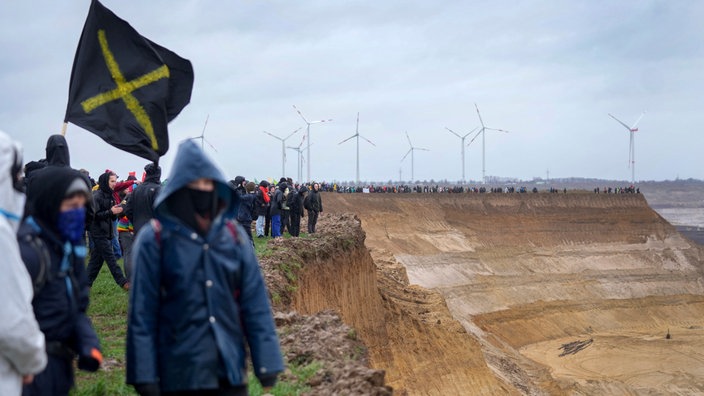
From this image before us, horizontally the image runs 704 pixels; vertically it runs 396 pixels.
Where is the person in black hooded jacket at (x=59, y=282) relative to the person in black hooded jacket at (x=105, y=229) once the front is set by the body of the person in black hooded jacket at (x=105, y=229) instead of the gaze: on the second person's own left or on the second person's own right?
on the second person's own right

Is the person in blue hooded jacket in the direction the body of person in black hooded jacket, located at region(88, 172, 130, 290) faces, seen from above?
no

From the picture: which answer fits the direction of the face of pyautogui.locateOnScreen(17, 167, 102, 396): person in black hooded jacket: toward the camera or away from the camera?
toward the camera

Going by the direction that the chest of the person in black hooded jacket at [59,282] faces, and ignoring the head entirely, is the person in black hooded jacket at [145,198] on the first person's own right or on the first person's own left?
on the first person's own left

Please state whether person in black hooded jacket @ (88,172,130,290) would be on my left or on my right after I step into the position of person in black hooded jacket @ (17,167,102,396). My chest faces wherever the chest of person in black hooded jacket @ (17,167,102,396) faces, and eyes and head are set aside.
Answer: on my left

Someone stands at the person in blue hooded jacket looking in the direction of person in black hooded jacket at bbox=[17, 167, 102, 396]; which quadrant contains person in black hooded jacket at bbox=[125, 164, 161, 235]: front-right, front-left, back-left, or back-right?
front-right

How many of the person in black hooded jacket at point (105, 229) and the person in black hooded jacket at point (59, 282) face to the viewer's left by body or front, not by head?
0

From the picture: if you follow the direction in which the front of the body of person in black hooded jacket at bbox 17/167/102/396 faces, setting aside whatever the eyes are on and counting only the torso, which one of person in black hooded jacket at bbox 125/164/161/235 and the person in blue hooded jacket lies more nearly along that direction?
the person in blue hooded jacket

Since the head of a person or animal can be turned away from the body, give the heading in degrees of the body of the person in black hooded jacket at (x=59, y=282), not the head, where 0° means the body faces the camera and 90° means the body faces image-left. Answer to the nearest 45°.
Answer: approximately 315°
